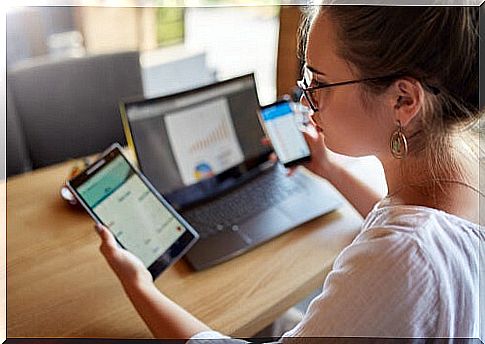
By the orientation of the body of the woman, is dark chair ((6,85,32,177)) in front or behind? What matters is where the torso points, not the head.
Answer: in front

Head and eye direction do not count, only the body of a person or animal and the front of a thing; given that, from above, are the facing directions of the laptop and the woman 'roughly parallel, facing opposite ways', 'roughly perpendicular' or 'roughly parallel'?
roughly parallel, facing opposite ways

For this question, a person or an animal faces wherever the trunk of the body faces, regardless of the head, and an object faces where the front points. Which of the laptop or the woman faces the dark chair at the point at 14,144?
the woman

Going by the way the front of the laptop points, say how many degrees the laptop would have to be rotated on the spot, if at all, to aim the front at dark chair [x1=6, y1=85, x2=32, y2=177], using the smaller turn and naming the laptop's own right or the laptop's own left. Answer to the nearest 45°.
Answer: approximately 180°

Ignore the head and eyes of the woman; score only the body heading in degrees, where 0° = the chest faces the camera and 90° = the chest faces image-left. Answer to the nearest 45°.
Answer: approximately 135°

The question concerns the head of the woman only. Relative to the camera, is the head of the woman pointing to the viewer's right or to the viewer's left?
to the viewer's left

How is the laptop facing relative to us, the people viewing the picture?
facing the viewer and to the right of the viewer

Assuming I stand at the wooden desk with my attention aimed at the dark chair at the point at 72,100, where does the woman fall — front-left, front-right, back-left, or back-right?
back-right

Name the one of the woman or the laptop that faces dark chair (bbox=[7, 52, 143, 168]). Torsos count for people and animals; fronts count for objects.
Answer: the woman

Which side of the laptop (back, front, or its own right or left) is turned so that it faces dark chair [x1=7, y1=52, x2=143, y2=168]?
back
